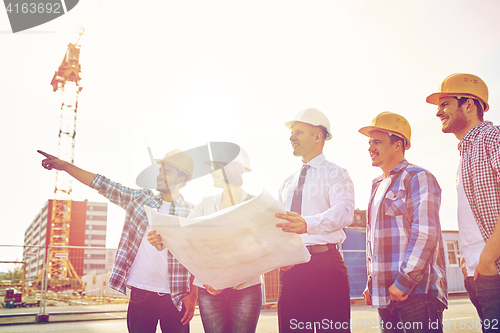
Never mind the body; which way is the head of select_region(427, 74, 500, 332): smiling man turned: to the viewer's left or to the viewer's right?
to the viewer's left

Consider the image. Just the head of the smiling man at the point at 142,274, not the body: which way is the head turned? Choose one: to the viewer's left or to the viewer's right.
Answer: to the viewer's left

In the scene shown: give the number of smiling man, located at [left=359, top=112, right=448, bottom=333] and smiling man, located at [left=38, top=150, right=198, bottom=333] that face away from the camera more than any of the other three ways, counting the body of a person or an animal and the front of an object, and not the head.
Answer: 0

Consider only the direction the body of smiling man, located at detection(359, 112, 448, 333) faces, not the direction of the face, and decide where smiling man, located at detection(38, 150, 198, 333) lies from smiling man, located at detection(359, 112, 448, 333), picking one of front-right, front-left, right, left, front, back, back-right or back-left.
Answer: front-right

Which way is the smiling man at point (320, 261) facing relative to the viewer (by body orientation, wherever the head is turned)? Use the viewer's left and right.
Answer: facing the viewer and to the left of the viewer

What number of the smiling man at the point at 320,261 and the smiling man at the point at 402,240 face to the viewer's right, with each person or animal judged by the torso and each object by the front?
0

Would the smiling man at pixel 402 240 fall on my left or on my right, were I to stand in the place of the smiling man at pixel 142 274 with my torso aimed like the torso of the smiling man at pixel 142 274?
on my left
